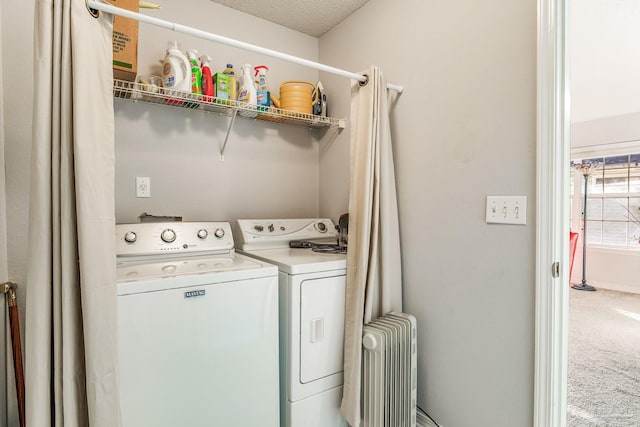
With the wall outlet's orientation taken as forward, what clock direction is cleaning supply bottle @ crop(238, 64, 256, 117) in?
The cleaning supply bottle is roughly at 10 o'clock from the wall outlet.

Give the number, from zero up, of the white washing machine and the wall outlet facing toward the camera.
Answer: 2

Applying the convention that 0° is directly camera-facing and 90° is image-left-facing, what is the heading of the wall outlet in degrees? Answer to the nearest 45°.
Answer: approximately 0°

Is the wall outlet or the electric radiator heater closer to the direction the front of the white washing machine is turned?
the electric radiator heater

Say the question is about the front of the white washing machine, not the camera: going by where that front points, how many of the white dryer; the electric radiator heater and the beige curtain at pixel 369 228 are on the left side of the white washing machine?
3

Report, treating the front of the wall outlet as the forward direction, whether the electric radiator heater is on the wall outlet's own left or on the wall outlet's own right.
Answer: on the wall outlet's own left
